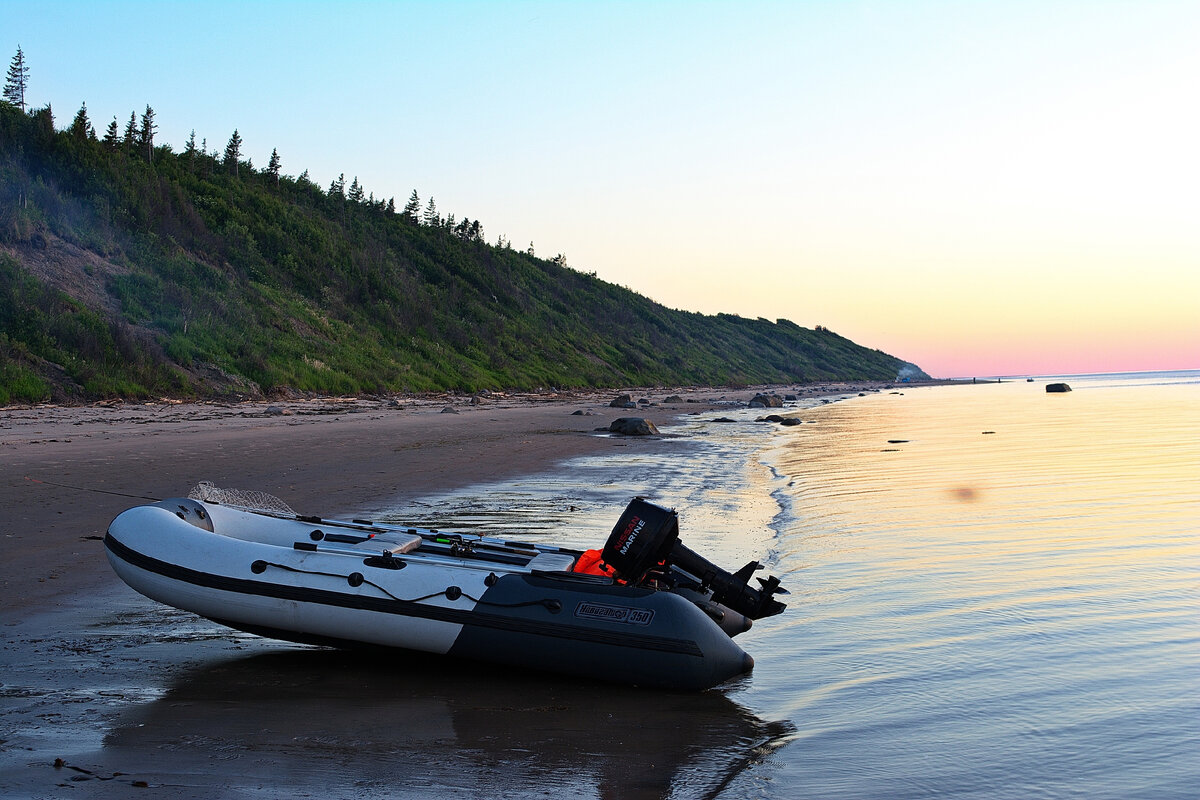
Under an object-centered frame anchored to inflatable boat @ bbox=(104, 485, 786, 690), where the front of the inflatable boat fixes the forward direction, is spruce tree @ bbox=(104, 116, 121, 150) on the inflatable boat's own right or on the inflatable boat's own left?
on the inflatable boat's own right

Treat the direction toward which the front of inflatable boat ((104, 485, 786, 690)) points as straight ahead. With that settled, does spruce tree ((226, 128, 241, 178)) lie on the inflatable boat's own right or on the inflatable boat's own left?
on the inflatable boat's own right

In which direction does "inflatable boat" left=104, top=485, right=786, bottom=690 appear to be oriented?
to the viewer's left

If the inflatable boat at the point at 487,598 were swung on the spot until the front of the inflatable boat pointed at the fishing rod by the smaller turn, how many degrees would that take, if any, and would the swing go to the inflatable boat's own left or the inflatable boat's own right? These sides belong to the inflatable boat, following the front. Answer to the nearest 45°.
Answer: approximately 45° to the inflatable boat's own right

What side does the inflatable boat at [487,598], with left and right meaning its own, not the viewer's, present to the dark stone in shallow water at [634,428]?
right

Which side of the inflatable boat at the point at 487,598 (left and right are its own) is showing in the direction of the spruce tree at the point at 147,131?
right

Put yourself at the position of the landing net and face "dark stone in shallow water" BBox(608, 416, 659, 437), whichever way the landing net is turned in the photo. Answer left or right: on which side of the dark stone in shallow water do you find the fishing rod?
left
